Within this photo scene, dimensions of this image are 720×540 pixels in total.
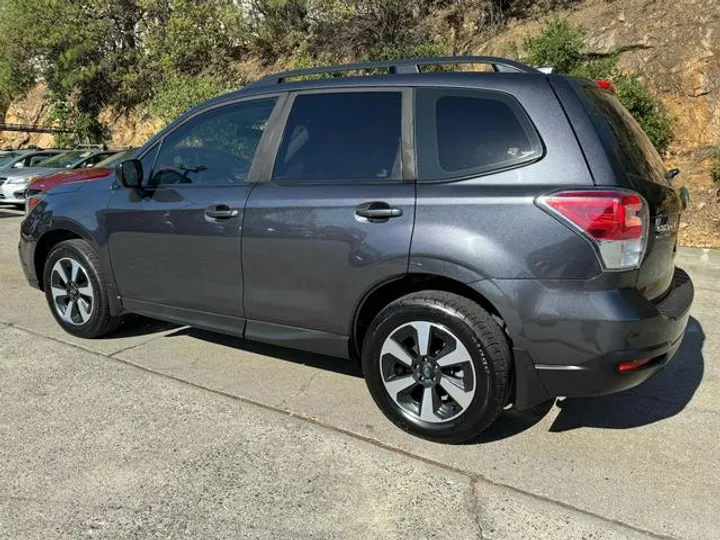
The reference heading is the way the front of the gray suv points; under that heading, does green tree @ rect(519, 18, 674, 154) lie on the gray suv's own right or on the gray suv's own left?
on the gray suv's own right

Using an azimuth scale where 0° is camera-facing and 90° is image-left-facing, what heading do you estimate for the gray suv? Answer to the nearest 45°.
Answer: approximately 135°
